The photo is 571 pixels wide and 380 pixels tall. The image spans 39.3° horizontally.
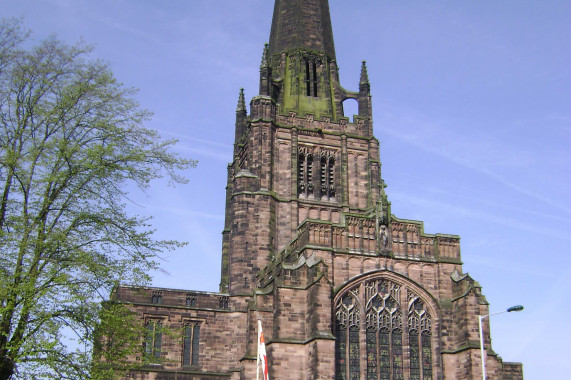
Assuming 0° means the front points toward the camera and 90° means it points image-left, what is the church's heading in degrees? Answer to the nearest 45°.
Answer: approximately 0°
